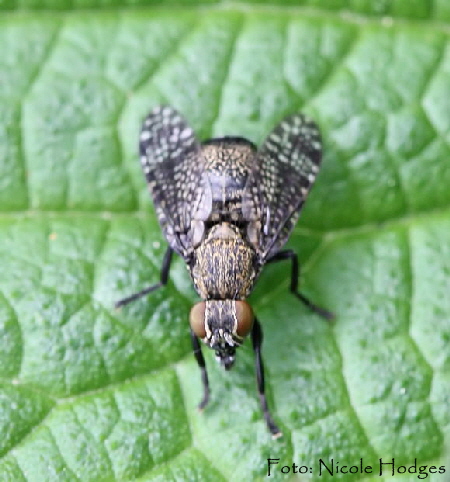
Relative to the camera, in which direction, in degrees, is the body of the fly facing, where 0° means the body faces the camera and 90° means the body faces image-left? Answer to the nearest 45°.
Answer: approximately 0°
